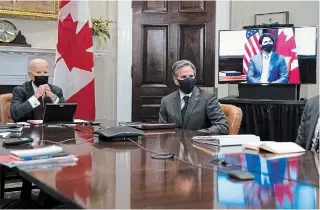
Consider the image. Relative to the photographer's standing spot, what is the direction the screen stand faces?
facing the viewer

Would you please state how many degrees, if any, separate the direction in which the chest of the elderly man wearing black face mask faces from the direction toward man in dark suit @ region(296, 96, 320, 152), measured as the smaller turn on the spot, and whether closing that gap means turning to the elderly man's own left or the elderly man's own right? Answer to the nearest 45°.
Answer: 0° — they already face them

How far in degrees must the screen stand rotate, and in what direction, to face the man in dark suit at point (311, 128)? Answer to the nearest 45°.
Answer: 0° — it already faces them

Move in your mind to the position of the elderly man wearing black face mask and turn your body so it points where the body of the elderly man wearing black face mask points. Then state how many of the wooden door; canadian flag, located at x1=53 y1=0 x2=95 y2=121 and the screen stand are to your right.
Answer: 0

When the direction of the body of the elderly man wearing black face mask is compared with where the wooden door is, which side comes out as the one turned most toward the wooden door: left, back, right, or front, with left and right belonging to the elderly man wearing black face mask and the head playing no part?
left

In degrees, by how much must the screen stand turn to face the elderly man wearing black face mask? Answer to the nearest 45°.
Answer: approximately 45° to its right

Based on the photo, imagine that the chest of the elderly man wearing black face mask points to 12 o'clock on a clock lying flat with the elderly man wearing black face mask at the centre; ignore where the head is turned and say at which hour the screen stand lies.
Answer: The screen stand is roughly at 10 o'clock from the elderly man wearing black face mask.

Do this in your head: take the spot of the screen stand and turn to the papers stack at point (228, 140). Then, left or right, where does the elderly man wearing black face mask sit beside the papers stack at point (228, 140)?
right

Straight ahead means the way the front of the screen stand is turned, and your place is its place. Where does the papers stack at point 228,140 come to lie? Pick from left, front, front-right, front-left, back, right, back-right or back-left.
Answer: front

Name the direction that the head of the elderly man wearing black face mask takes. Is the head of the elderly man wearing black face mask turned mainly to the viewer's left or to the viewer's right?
to the viewer's right

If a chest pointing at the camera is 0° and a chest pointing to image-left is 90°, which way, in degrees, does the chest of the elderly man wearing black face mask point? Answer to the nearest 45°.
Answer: approximately 315°

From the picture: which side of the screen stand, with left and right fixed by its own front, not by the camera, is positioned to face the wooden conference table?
front

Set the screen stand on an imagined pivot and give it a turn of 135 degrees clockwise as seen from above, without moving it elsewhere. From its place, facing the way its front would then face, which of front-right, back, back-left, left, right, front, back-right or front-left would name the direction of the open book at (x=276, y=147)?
back-left

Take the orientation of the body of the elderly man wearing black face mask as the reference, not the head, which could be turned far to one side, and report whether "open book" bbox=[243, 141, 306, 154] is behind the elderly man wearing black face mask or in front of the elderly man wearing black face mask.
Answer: in front
